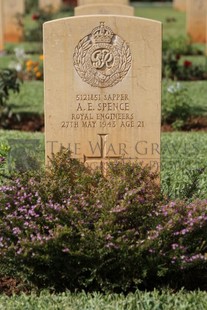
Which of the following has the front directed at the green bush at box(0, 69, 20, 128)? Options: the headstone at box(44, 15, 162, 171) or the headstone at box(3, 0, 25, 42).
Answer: the headstone at box(3, 0, 25, 42)

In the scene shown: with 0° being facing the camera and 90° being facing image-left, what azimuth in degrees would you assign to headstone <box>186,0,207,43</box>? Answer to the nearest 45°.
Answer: approximately 0°

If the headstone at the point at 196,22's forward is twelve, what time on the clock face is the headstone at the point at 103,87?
the headstone at the point at 103,87 is roughly at 12 o'clock from the headstone at the point at 196,22.

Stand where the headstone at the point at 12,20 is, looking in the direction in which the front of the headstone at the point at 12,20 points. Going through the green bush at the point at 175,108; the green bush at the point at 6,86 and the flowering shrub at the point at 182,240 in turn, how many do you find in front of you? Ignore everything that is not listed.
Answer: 3

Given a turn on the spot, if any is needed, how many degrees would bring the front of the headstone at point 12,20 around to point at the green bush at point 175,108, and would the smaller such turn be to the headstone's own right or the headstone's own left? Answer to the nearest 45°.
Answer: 0° — it already faces it

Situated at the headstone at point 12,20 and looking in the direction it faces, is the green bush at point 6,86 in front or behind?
in front

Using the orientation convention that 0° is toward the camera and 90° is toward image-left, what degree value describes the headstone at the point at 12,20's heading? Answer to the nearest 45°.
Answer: approximately 0°

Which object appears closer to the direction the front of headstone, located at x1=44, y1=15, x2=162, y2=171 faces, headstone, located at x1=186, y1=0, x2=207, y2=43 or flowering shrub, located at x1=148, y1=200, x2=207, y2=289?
the flowering shrub
